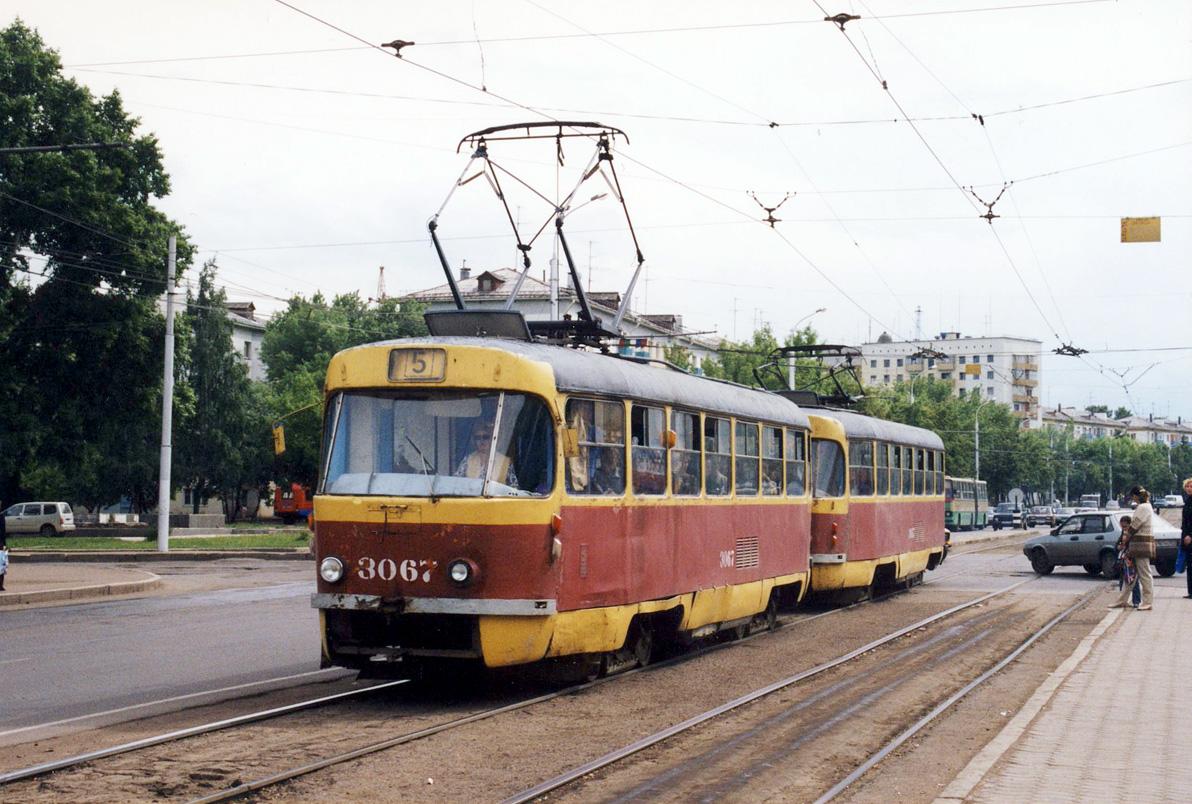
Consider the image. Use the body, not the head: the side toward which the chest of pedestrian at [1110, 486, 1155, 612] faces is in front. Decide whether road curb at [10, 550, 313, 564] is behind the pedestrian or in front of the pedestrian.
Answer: in front

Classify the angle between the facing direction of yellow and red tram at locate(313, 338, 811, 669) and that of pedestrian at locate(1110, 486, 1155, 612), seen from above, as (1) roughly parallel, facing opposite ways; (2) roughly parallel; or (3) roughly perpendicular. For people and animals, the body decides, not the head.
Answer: roughly perpendicular

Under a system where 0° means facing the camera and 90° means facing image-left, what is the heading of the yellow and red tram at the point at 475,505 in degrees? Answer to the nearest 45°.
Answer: approximately 45°

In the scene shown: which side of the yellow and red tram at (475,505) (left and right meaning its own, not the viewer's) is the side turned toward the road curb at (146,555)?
right

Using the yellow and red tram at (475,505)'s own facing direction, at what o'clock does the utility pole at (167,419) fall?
The utility pole is roughly at 4 o'clock from the yellow and red tram.

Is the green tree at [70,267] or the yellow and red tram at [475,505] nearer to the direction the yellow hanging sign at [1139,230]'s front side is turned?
the yellow and red tram

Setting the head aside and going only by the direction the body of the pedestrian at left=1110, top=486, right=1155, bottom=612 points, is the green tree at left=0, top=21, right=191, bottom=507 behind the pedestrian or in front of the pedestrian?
in front

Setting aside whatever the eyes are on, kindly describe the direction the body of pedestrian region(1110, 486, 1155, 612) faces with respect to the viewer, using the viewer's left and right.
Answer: facing to the left of the viewer

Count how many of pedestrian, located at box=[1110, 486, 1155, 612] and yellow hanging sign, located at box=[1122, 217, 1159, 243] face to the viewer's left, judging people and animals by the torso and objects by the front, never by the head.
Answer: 1
